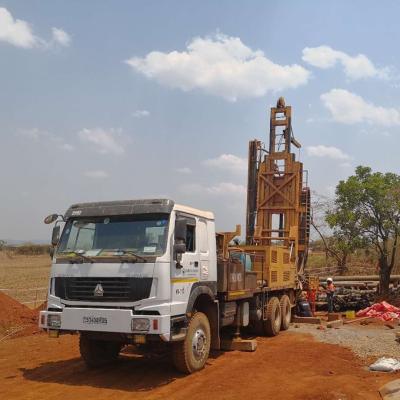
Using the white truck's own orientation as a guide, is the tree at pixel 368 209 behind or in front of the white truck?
behind

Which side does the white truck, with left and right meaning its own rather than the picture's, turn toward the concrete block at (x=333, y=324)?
back

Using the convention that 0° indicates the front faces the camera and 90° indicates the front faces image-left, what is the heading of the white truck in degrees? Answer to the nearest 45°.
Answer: approximately 45°

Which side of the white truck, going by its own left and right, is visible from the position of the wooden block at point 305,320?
back
